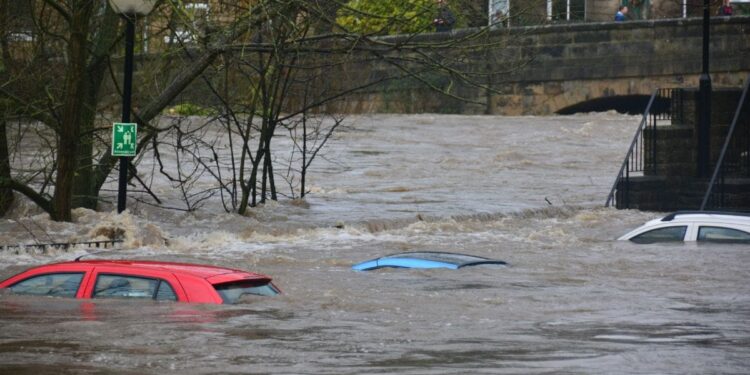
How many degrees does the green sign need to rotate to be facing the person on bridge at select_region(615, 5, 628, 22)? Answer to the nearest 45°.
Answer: approximately 135° to its left

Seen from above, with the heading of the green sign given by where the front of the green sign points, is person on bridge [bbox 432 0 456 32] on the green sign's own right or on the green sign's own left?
on the green sign's own left

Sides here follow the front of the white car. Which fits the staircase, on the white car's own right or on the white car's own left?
on the white car's own right

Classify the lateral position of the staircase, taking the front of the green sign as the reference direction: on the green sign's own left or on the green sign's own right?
on the green sign's own left

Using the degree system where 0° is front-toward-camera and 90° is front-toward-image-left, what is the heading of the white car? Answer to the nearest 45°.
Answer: approximately 90°

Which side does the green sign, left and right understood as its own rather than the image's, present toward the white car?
left

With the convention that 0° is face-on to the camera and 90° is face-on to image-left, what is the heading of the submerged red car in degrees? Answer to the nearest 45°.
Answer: approximately 135°

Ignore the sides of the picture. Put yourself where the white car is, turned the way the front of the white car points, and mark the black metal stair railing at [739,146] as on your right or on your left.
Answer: on your right

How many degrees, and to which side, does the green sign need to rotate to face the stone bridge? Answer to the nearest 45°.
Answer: approximately 135° to its left
